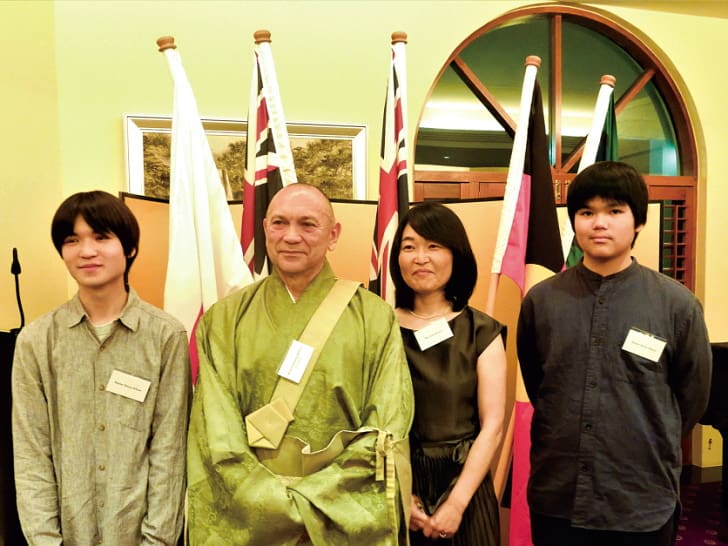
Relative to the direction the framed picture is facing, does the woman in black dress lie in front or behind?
in front

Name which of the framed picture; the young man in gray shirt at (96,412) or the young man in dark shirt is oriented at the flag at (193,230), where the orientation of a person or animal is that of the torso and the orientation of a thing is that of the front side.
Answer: the framed picture

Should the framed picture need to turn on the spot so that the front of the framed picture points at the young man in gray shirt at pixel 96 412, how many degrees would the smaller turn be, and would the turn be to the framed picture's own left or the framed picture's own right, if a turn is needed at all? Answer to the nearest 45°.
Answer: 0° — it already faces them

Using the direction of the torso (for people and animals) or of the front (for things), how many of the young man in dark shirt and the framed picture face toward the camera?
2

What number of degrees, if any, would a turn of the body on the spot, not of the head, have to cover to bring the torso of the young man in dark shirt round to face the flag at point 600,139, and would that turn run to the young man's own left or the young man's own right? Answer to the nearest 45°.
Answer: approximately 180°

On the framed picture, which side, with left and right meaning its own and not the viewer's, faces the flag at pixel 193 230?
front

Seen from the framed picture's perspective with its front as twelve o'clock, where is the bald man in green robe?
The bald man in green robe is roughly at 12 o'clock from the framed picture.
